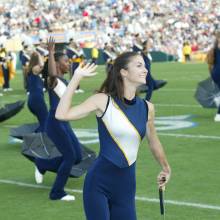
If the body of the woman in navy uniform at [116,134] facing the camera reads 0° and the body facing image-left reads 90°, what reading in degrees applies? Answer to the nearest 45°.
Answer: approximately 315°

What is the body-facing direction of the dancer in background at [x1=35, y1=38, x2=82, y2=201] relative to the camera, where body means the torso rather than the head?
to the viewer's right

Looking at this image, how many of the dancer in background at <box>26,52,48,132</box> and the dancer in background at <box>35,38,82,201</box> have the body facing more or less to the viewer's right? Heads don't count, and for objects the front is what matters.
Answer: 2

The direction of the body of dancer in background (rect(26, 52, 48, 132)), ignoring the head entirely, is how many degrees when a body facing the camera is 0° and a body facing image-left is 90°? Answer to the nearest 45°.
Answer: approximately 270°
